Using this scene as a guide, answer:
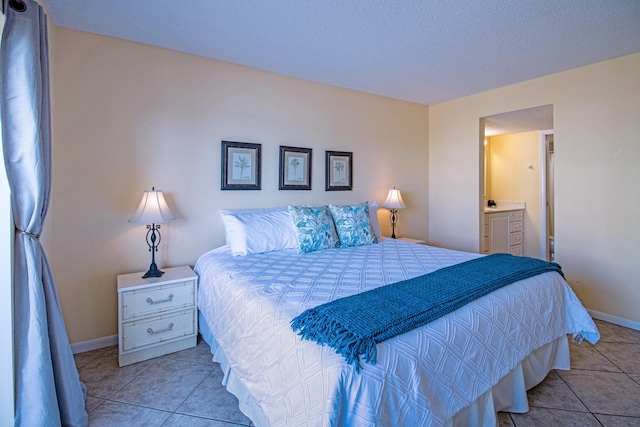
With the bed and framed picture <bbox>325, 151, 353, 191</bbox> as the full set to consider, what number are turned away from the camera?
0

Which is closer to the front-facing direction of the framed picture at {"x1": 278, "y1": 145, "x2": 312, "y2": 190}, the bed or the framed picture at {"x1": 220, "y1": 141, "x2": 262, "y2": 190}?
the bed

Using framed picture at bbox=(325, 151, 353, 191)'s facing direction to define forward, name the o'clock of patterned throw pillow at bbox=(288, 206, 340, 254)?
The patterned throw pillow is roughly at 2 o'clock from the framed picture.

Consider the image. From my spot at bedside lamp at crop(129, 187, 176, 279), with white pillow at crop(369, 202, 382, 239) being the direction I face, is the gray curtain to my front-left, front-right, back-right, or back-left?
back-right

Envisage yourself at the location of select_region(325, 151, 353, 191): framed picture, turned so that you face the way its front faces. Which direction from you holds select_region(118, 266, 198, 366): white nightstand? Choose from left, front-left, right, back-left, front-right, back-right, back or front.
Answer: right

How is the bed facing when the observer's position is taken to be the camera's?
facing the viewer and to the right of the viewer

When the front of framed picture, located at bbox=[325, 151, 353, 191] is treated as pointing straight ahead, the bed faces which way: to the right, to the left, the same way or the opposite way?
the same way

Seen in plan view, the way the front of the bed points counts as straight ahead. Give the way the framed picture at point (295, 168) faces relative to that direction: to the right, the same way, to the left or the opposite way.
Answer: the same way

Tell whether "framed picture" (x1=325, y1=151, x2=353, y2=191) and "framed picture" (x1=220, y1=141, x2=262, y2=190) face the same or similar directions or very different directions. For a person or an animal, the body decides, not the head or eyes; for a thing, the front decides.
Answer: same or similar directions

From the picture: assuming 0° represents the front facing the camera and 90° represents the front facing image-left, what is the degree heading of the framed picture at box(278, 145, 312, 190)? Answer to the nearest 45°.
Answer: approximately 315°

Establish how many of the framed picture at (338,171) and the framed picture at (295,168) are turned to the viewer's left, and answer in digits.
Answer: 0

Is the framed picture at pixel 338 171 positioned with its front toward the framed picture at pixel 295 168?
no

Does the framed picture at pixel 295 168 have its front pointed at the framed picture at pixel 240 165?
no

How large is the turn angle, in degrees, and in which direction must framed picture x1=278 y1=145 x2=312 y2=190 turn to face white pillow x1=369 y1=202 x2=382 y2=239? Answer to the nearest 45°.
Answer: approximately 45° to its left

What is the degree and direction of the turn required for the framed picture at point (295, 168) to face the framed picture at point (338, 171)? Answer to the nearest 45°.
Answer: approximately 90° to its left

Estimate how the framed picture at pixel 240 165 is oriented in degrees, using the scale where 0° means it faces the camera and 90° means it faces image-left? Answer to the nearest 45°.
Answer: approximately 315°

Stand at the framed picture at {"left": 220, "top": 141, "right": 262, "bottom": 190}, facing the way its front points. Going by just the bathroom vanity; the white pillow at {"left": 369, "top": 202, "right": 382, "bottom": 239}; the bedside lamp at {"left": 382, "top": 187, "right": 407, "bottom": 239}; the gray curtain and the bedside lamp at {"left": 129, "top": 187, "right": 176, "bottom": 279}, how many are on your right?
2

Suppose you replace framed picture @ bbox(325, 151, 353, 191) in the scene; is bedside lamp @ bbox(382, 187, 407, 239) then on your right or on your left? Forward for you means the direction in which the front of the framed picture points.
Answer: on your left

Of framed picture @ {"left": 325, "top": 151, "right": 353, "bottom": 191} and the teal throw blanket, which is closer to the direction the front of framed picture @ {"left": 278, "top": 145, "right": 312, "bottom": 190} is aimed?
the teal throw blanket

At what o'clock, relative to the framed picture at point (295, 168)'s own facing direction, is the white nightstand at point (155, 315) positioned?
The white nightstand is roughly at 3 o'clock from the framed picture.
